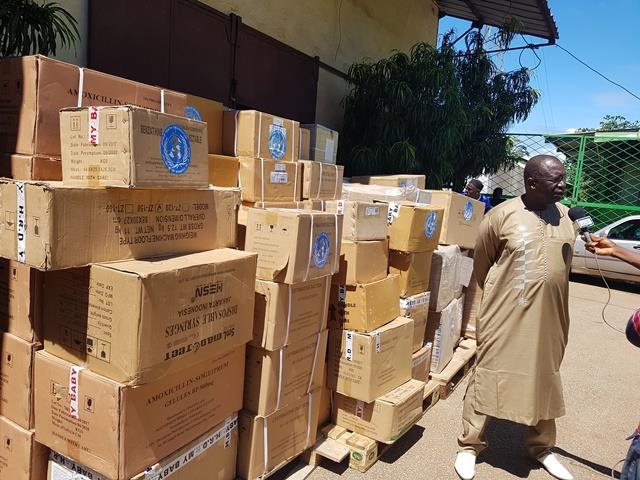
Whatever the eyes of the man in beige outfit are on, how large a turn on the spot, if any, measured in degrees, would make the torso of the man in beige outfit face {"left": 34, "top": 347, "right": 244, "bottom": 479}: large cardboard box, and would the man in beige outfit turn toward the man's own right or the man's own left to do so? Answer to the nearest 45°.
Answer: approximately 90° to the man's own right

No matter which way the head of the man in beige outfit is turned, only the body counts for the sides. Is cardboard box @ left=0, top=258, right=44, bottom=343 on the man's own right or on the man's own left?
on the man's own right

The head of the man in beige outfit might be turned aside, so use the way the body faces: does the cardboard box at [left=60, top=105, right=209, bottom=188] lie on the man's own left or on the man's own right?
on the man's own right

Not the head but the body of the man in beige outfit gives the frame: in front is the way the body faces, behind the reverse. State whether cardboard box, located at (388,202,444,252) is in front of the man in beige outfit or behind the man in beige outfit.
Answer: behind

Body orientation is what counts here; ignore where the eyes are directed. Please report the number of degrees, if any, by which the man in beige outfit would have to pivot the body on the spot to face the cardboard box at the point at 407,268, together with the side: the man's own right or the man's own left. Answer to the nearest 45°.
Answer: approximately 180°

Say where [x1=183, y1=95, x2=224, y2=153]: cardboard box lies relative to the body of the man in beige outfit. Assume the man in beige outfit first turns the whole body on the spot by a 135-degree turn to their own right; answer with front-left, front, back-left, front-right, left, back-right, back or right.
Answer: front

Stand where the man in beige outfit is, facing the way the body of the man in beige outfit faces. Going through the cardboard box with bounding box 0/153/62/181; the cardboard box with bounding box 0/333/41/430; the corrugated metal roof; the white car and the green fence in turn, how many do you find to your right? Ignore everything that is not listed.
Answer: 2

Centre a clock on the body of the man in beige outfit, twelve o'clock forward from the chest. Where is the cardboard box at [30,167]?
The cardboard box is roughly at 3 o'clock from the man in beige outfit.

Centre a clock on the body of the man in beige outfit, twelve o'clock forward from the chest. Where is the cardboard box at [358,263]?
The cardboard box is roughly at 4 o'clock from the man in beige outfit.

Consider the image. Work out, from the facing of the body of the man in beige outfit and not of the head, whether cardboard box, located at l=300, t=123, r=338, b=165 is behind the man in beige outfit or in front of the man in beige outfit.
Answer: behind

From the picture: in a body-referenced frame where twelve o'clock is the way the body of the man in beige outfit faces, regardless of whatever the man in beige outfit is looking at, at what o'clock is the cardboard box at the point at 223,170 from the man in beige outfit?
The cardboard box is roughly at 4 o'clock from the man in beige outfit.

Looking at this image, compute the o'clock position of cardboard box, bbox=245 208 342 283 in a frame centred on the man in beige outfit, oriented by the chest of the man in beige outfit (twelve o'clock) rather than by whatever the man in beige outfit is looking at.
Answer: The cardboard box is roughly at 3 o'clock from the man in beige outfit.

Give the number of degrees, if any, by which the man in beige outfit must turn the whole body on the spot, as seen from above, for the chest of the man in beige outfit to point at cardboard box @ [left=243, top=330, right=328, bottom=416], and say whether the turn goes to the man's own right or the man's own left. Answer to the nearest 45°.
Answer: approximately 90° to the man's own right

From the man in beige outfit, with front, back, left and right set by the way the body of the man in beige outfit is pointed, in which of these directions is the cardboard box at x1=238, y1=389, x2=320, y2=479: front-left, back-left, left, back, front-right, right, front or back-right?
right

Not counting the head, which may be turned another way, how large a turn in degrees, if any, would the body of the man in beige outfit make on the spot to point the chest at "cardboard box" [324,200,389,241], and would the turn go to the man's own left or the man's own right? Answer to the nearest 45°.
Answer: approximately 135° to the man's own right

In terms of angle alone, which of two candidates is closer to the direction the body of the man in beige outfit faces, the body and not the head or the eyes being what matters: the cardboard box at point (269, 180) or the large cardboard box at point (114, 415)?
the large cardboard box

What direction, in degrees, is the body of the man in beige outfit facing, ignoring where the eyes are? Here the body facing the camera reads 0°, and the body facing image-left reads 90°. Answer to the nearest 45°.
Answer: approximately 315°

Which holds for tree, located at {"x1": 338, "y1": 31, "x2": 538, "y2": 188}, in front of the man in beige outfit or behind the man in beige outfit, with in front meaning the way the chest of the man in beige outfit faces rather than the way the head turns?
behind

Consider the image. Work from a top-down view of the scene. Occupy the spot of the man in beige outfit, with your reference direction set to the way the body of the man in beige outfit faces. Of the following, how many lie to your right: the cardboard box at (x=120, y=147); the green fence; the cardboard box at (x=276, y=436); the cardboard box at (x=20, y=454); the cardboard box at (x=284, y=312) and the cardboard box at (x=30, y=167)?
5
